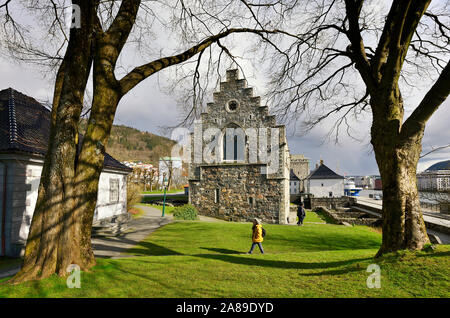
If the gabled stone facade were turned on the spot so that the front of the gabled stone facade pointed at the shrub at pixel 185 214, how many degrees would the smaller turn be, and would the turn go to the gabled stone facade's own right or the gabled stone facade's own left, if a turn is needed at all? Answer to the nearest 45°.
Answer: approximately 45° to the gabled stone facade's own right

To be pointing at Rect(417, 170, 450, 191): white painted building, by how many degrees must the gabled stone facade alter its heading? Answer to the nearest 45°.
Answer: approximately 90° to its left

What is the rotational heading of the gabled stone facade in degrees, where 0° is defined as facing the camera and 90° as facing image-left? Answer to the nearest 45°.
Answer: approximately 0°

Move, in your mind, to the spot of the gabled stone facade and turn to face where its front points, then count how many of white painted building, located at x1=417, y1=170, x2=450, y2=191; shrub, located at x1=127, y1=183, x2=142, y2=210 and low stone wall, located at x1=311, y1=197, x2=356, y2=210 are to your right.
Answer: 1

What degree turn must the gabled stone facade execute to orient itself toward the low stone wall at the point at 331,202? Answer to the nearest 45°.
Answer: approximately 135° to its left

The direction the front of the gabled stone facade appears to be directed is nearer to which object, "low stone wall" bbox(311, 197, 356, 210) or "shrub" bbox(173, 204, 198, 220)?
the shrub

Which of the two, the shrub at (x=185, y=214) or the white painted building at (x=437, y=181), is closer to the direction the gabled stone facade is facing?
the shrub

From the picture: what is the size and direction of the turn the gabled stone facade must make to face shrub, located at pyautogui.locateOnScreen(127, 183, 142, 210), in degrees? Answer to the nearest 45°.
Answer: approximately 90° to its right
